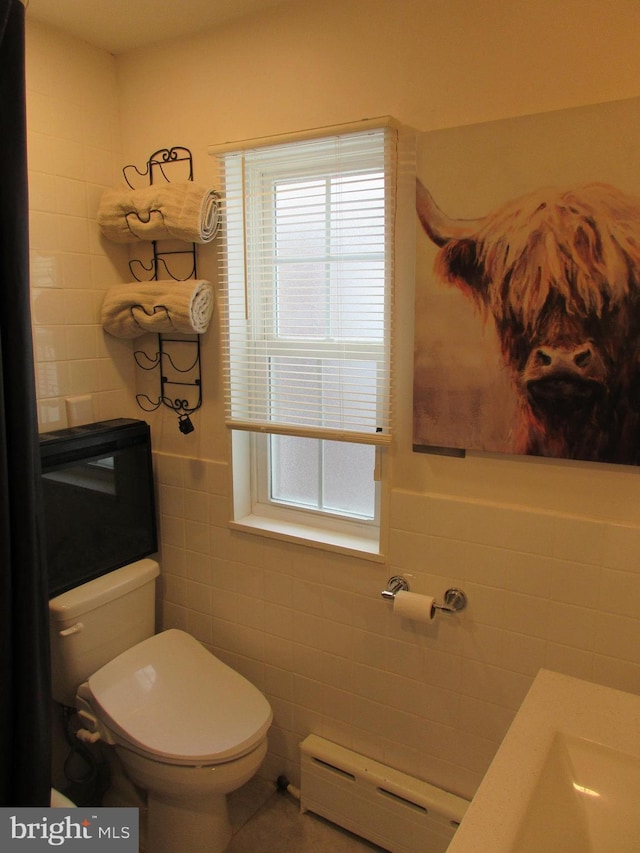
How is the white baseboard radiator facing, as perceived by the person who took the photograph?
facing the viewer and to the left of the viewer

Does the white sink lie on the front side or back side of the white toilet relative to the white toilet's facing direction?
on the front side

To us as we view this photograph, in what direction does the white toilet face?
facing the viewer and to the right of the viewer

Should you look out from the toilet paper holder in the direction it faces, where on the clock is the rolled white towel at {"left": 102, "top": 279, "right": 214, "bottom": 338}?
The rolled white towel is roughly at 2 o'clock from the toilet paper holder.

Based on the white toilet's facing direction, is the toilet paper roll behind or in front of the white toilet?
in front

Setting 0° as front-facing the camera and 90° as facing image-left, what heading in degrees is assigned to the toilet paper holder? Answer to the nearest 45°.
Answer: approximately 45°

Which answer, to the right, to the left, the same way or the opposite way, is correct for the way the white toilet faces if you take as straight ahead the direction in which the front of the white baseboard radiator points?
to the left

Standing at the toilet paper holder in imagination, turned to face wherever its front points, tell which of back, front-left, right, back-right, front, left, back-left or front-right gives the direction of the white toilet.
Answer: front-right
